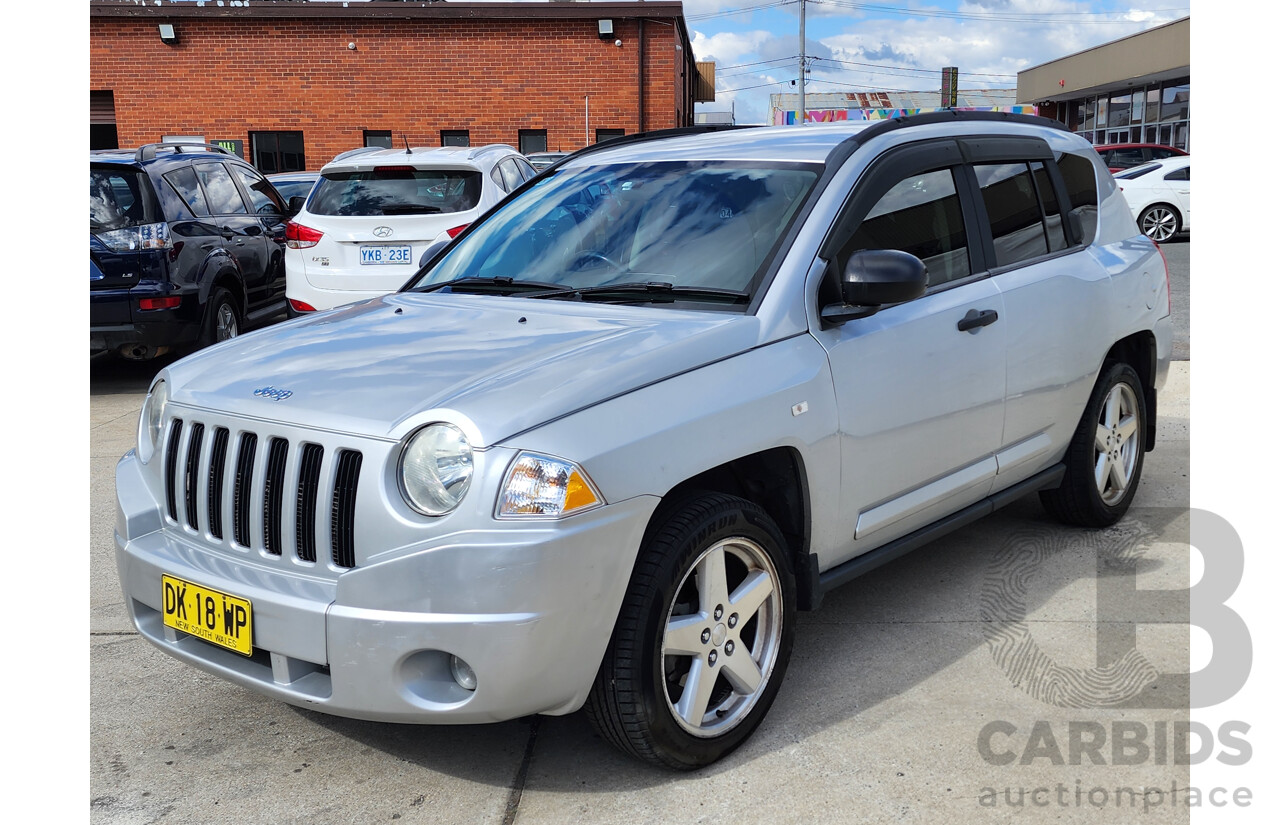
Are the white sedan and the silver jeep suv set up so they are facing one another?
no

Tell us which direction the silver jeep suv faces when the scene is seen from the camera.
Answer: facing the viewer and to the left of the viewer

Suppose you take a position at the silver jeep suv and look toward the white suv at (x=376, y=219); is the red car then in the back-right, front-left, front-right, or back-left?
front-right

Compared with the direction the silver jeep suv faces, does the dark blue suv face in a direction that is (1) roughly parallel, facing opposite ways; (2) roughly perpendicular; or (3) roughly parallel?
roughly parallel, facing opposite ways

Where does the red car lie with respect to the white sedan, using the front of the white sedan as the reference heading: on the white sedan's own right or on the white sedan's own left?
on the white sedan's own left

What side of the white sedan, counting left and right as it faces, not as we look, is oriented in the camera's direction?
right

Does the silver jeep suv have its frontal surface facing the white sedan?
no

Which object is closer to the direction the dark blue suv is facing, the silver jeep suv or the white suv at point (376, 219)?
the white suv

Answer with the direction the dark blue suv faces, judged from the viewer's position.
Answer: facing away from the viewer and to the right of the viewer

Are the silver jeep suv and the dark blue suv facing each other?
no

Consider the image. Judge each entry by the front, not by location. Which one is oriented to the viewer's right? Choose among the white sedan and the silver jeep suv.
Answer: the white sedan
